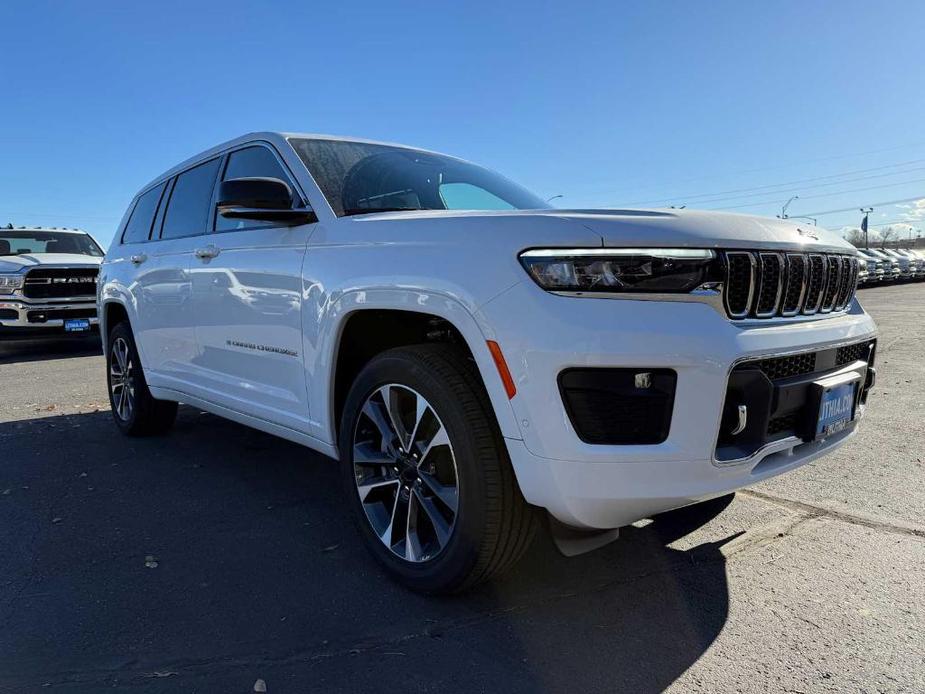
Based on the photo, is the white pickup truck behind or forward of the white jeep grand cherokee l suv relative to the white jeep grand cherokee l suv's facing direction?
behind

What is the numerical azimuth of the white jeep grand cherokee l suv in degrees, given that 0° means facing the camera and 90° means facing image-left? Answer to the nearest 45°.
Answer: approximately 315°
